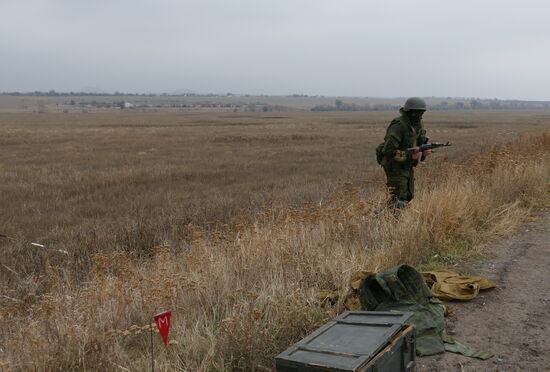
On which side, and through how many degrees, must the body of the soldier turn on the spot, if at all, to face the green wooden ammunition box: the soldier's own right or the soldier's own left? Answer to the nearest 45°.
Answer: approximately 45° to the soldier's own right

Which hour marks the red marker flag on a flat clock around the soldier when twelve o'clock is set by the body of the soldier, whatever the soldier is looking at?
The red marker flag is roughly at 2 o'clock from the soldier.

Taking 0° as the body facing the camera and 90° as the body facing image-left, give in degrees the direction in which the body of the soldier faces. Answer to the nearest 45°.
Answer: approximately 315°

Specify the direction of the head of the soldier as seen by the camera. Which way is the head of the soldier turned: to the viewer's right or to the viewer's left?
to the viewer's right

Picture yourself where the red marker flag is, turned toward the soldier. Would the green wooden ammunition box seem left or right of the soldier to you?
right
